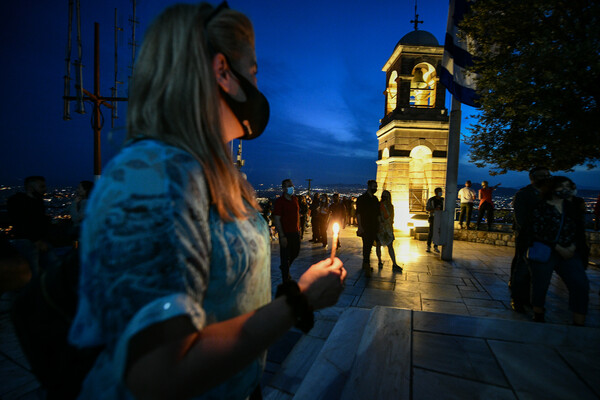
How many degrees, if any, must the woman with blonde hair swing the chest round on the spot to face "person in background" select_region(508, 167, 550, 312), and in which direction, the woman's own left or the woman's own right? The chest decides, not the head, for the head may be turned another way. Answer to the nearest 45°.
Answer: approximately 45° to the woman's own left

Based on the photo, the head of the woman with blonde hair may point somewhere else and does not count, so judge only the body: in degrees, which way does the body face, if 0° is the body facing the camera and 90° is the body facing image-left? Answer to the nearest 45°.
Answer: approximately 270°

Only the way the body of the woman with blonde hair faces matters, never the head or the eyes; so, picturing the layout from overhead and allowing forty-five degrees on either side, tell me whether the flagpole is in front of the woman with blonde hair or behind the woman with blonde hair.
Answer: in front

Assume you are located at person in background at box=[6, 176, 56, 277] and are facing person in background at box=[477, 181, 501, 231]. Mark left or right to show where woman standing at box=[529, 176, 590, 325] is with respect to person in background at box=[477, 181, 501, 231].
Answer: right

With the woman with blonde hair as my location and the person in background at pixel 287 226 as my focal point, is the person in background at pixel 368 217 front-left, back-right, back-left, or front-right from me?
front-right

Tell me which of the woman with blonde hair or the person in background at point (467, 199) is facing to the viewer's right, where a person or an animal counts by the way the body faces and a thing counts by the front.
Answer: the woman with blonde hair

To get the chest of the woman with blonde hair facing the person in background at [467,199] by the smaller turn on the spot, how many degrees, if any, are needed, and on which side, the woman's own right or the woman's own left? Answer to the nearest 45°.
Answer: approximately 45° to the woman's own left

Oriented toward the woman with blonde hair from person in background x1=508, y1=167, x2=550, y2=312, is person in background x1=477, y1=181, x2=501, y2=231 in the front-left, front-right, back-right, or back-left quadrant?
back-right
